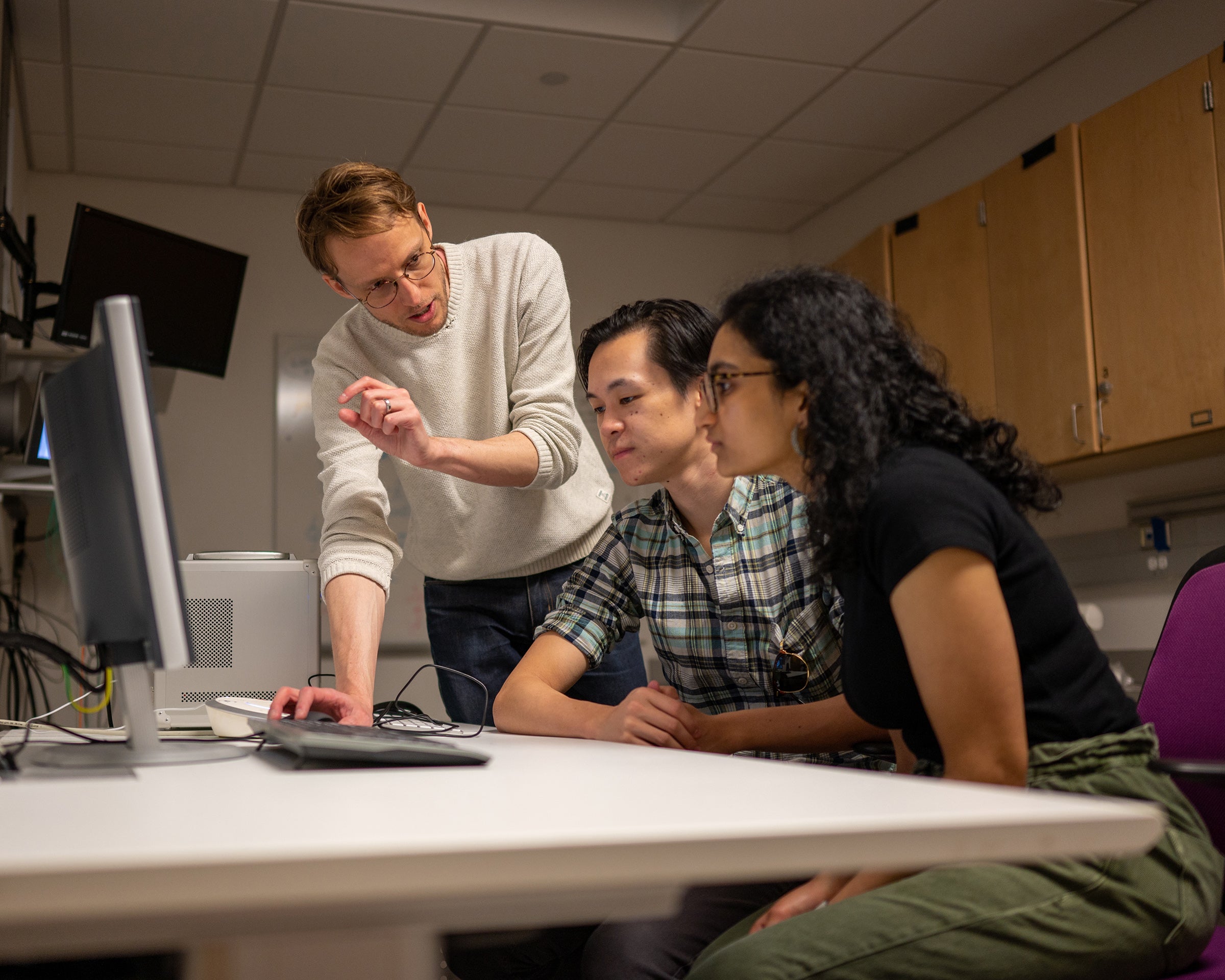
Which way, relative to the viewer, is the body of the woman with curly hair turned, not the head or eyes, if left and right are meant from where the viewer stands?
facing to the left of the viewer

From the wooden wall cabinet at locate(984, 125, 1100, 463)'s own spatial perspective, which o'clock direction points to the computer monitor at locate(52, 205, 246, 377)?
The computer monitor is roughly at 1 o'clock from the wooden wall cabinet.

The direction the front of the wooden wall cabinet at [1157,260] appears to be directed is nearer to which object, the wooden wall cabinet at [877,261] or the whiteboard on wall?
the whiteboard on wall
